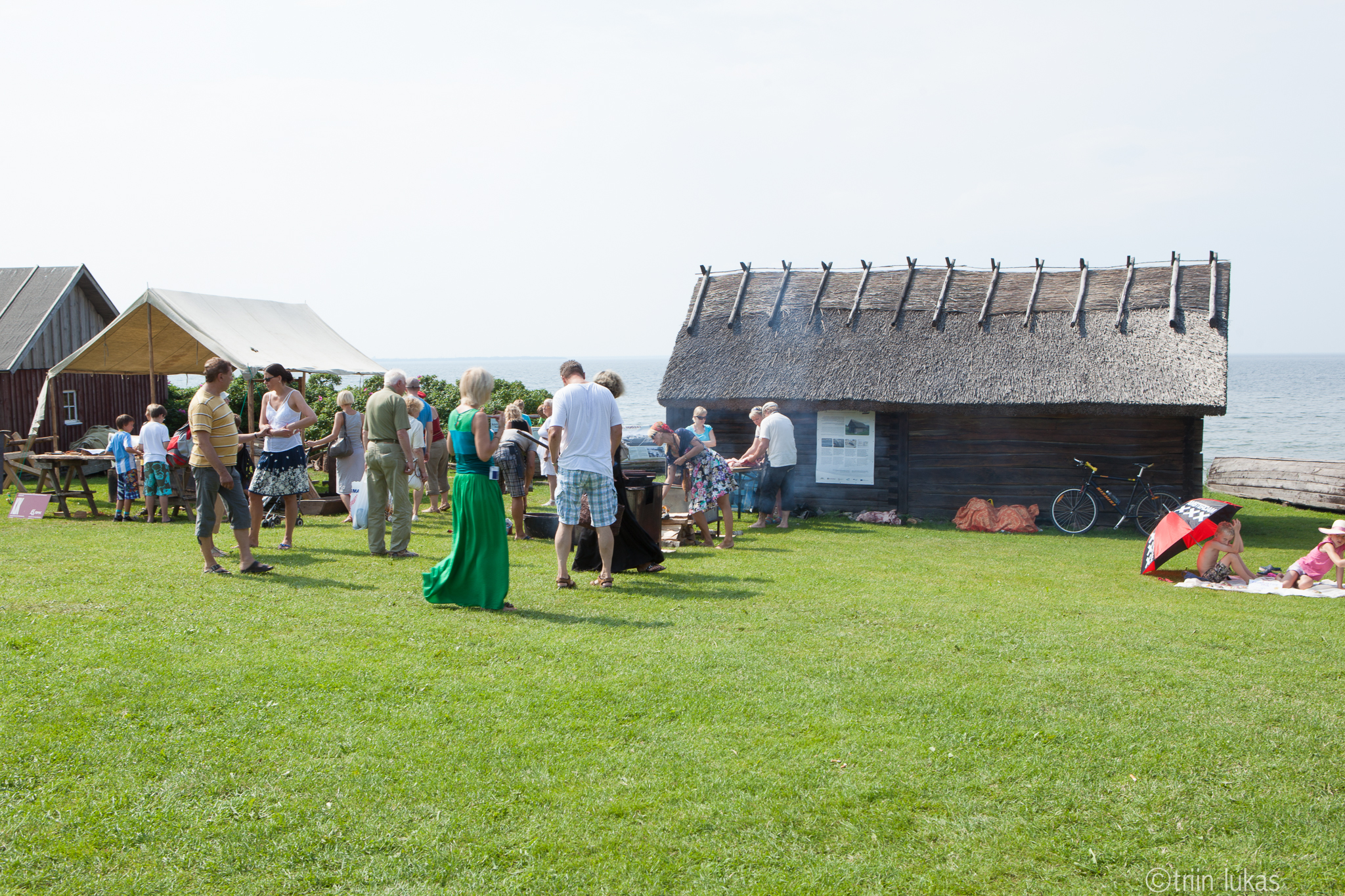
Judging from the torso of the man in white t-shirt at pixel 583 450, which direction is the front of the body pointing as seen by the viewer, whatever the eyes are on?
away from the camera

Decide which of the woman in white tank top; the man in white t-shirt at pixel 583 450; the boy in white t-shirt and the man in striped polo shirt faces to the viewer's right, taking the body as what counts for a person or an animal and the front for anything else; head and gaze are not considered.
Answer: the man in striped polo shirt

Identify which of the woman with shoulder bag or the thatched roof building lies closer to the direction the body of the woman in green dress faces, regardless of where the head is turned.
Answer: the thatched roof building

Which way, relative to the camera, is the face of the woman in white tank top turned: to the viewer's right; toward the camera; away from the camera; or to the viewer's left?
to the viewer's left

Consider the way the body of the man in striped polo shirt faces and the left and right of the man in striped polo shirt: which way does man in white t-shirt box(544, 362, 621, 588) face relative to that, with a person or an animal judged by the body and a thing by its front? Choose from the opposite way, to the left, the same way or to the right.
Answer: to the left

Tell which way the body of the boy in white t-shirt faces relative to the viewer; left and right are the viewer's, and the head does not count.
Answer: facing away from the viewer

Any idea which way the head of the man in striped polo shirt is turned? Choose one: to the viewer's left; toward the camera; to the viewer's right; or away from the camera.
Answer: to the viewer's right

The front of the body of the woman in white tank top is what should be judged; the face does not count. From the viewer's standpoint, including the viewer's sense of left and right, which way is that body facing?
facing the viewer and to the left of the viewer

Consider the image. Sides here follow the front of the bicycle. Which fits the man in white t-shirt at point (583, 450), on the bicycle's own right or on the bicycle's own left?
on the bicycle's own left

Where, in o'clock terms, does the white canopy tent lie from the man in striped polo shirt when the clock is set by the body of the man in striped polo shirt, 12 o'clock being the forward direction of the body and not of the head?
The white canopy tent is roughly at 9 o'clock from the man in striped polo shirt.

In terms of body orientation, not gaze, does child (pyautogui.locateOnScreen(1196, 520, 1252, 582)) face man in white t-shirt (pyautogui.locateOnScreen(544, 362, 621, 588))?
no

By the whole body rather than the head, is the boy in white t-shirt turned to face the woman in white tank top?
no

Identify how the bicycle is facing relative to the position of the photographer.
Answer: facing to the left of the viewer

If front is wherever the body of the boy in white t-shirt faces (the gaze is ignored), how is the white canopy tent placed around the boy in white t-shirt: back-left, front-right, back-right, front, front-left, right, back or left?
front

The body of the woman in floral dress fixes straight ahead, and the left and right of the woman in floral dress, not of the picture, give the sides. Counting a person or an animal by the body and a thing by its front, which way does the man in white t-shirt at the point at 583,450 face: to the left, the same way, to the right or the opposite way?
to the right

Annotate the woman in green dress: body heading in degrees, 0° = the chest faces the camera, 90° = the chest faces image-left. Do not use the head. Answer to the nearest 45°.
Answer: approximately 225°
